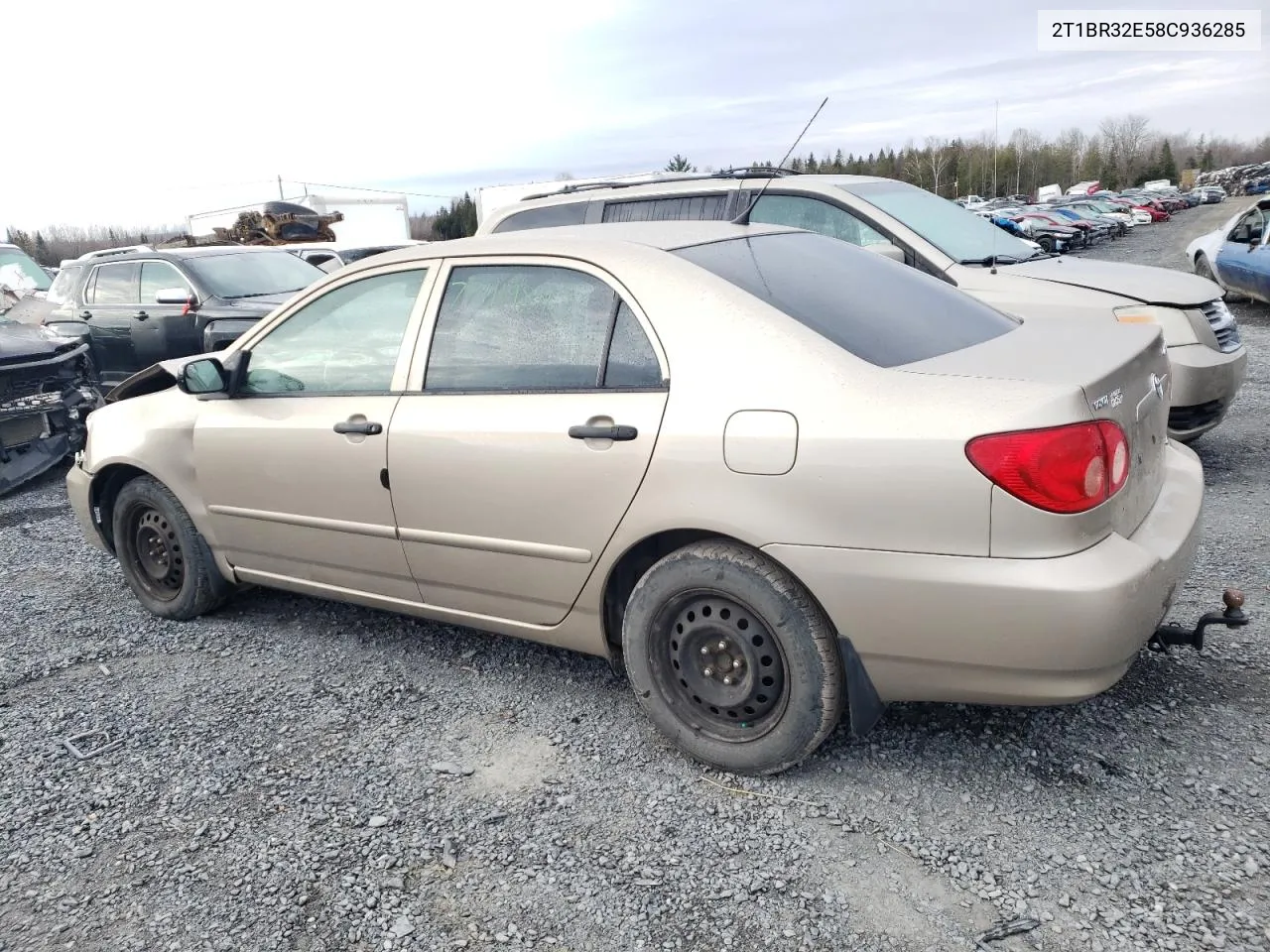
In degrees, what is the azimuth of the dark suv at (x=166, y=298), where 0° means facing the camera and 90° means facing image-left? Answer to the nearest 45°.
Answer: approximately 315°

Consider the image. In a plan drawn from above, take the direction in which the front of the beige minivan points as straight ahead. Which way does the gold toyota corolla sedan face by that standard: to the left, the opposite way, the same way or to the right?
the opposite way

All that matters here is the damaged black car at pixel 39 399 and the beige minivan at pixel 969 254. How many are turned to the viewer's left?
0

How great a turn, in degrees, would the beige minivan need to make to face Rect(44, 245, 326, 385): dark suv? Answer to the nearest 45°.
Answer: approximately 135° to its right

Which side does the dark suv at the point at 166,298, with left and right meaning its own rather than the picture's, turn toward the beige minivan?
front

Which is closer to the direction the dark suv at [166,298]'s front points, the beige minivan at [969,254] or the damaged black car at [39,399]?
the beige minivan

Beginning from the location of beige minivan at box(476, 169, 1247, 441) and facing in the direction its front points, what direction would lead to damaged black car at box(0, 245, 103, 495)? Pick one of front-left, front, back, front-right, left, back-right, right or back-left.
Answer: back-right

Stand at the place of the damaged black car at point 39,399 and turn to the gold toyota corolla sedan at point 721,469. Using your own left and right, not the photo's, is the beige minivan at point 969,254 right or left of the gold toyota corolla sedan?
left

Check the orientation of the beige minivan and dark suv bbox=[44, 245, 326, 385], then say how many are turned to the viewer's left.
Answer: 0

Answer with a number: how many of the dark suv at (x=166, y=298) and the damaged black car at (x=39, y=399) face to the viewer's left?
0

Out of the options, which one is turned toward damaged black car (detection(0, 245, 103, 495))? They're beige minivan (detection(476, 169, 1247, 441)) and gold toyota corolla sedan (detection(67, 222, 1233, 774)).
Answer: the gold toyota corolla sedan

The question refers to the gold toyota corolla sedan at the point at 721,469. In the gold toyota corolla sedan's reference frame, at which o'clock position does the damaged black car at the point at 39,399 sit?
The damaged black car is roughly at 12 o'clock from the gold toyota corolla sedan.
